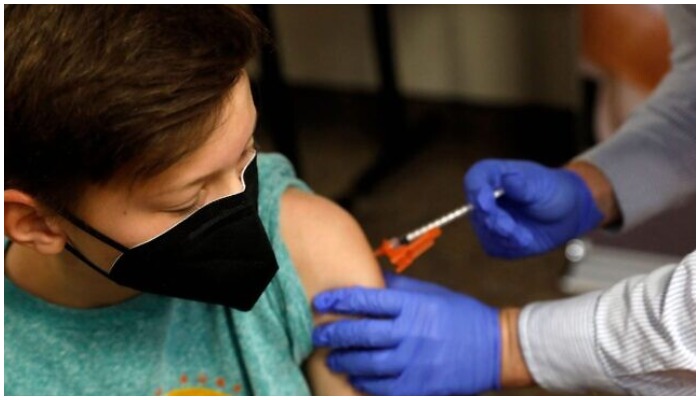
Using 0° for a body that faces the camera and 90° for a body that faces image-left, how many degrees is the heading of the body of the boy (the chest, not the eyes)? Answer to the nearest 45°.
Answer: approximately 315°
